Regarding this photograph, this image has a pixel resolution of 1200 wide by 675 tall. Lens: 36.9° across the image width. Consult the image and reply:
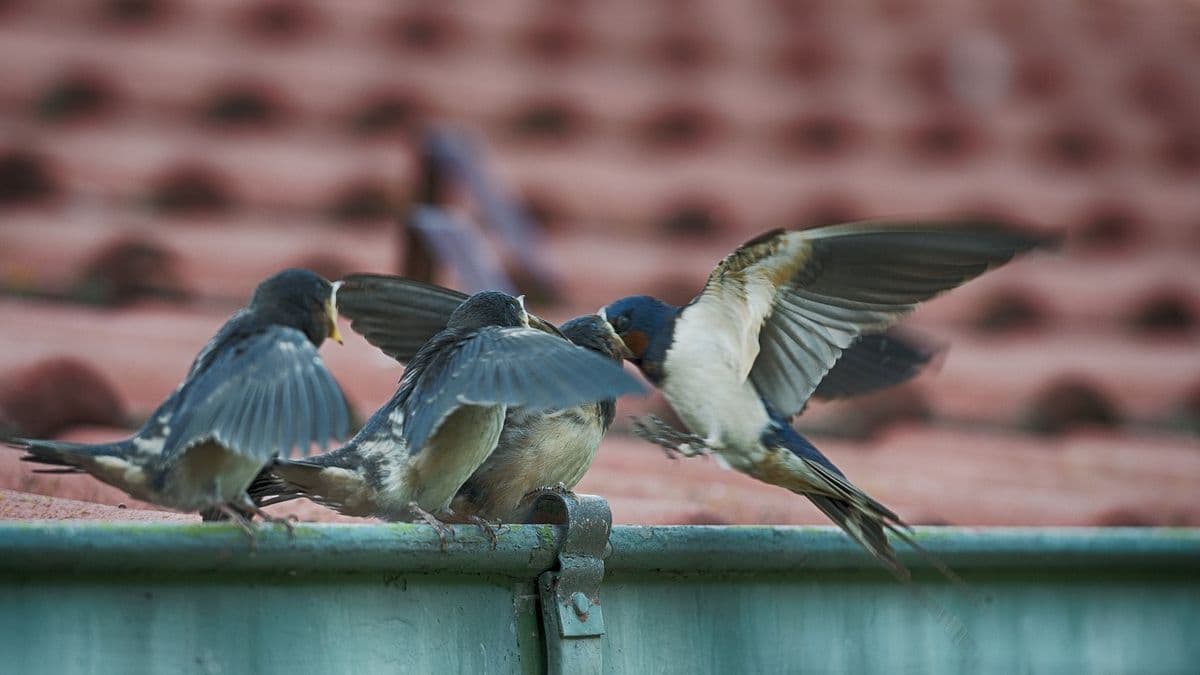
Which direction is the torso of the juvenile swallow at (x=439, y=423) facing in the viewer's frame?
to the viewer's right

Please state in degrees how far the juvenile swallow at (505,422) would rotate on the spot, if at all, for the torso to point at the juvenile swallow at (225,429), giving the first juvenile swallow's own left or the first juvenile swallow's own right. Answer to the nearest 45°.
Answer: approximately 135° to the first juvenile swallow's own right

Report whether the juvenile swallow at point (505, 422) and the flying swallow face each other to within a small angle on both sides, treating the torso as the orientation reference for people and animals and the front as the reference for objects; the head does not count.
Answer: yes

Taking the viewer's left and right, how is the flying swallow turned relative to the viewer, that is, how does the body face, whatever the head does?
facing to the left of the viewer

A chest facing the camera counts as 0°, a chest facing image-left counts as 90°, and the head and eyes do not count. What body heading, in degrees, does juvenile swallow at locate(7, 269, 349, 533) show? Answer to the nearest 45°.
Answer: approximately 270°

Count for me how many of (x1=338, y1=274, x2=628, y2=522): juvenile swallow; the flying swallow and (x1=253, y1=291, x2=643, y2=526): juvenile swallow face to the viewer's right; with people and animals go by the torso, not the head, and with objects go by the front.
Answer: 2

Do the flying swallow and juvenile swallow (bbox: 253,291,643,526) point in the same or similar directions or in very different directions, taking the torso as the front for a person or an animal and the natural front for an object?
very different directions

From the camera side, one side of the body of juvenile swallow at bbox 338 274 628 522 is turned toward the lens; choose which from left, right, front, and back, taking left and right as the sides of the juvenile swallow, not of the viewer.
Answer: right

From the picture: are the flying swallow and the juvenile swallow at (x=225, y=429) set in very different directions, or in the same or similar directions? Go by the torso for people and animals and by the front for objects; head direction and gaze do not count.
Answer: very different directions

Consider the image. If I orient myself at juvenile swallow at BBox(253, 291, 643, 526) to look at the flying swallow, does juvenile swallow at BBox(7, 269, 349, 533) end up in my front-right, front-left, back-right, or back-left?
back-right

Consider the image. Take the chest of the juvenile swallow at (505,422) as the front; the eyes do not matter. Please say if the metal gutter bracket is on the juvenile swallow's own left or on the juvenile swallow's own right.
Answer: on the juvenile swallow's own right
